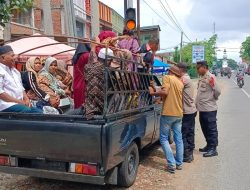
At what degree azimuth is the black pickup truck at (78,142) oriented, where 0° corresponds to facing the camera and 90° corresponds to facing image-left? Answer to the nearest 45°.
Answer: approximately 225°

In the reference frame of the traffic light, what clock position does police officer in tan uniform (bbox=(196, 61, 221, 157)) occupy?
The police officer in tan uniform is roughly at 11 o'clock from the traffic light.

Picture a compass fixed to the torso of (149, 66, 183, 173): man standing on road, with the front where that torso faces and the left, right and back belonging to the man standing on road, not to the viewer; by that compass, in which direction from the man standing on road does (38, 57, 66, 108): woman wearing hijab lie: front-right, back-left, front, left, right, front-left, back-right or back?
front-left

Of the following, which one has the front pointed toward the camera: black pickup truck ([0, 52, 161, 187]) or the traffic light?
the traffic light

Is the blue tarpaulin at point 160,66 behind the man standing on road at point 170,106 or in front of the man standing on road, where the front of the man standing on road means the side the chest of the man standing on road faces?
in front

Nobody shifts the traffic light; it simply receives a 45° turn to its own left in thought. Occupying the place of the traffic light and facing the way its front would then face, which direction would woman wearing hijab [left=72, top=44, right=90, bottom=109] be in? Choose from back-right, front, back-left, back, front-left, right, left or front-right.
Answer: front-right

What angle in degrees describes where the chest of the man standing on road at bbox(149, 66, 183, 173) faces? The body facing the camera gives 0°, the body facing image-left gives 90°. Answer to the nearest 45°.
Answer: approximately 135°

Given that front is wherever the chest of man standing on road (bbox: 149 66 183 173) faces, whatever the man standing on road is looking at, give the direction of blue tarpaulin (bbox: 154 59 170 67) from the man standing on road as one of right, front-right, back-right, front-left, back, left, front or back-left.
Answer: front-right

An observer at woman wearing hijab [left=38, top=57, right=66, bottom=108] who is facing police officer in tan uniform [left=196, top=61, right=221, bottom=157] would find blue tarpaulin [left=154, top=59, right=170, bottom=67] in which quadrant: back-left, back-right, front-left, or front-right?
front-left

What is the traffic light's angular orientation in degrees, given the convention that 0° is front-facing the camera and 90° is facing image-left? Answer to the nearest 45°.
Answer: approximately 0°

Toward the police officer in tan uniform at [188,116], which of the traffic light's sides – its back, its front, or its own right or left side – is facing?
front

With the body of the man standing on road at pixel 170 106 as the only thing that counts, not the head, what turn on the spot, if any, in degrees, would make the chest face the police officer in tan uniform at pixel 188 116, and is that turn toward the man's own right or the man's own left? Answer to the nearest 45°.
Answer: approximately 90° to the man's own right

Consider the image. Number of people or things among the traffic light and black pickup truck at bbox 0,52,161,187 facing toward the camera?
1
